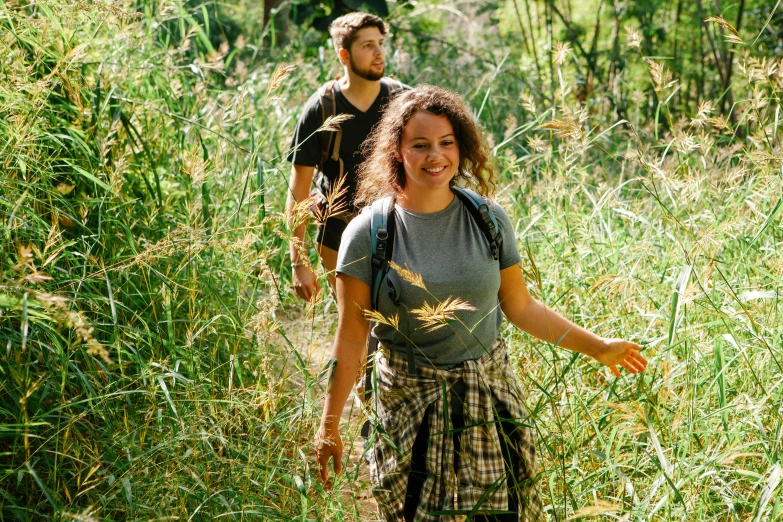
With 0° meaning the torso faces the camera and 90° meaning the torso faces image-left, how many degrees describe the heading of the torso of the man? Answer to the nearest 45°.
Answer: approximately 315°

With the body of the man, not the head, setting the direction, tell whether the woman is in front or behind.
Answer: in front

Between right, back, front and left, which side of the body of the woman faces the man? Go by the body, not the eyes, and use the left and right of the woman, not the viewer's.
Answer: back

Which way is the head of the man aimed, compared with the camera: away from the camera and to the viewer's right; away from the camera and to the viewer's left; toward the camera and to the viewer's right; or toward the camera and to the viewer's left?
toward the camera and to the viewer's right

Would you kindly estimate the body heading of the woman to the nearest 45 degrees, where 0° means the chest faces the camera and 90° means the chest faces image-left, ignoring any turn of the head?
approximately 0°

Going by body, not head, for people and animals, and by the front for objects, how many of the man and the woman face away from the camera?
0
